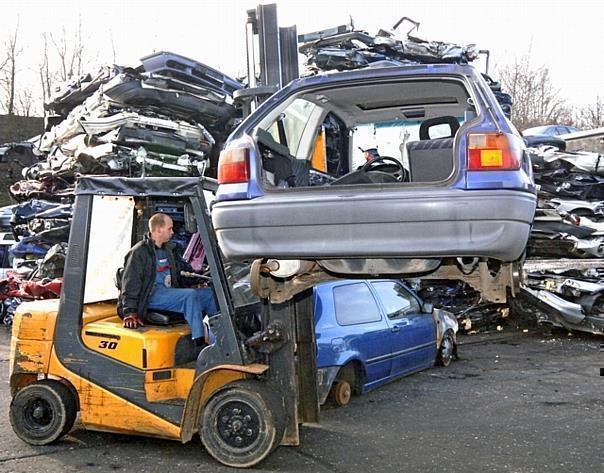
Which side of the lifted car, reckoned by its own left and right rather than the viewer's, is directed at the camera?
back

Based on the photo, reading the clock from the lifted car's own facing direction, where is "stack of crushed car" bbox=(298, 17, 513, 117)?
The stack of crushed car is roughly at 12 o'clock from the lifted car.

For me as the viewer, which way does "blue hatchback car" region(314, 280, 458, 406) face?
facing away from the viewer and to the right of the viewer

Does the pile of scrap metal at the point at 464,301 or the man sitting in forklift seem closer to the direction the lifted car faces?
the pile of scrap metal

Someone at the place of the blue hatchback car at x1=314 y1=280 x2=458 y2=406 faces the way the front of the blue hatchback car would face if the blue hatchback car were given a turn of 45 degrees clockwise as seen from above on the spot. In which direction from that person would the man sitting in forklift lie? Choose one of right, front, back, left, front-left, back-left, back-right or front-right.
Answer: back-right

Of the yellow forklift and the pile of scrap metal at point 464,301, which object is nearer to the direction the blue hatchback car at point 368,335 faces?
the pile of scrap metal

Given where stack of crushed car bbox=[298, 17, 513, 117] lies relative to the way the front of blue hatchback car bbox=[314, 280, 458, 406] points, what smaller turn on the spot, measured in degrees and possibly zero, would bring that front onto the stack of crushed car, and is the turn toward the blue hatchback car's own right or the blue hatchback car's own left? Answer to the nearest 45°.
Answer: approximately 45° to the blue hatchback car's own left
